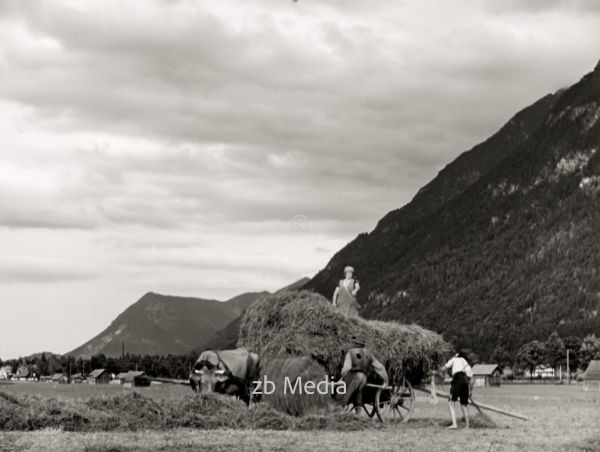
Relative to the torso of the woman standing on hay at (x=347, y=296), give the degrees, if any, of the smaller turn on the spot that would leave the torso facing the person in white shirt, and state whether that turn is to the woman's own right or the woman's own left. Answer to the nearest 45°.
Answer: approximately 45° to the woman's own left

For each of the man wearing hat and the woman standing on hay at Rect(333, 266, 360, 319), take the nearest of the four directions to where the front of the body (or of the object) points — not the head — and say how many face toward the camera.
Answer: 1

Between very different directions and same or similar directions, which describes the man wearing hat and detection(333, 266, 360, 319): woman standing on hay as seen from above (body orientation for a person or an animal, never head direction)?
very different directions
